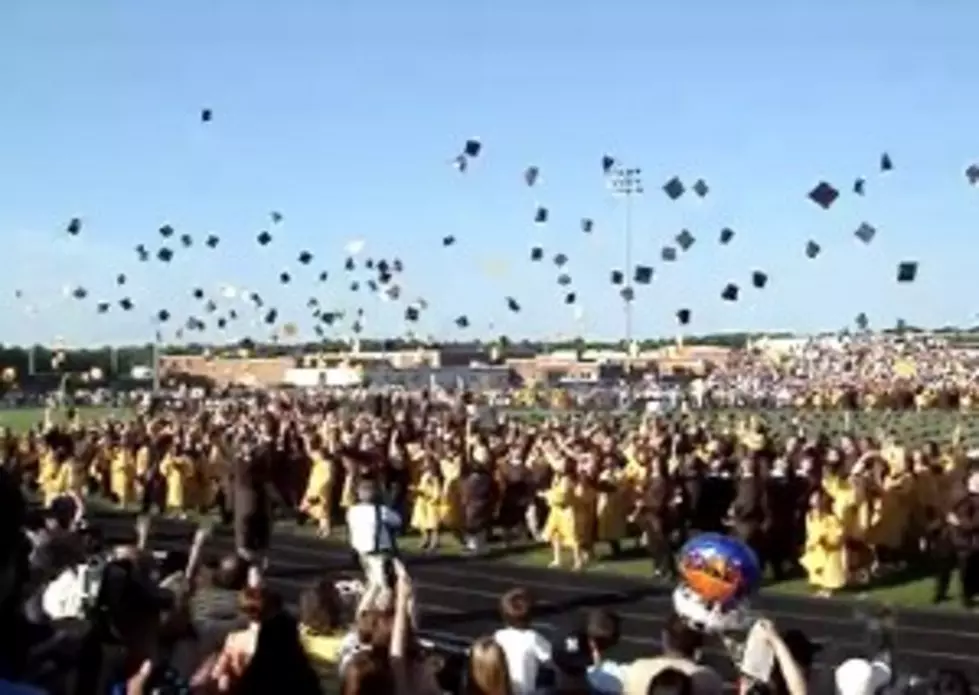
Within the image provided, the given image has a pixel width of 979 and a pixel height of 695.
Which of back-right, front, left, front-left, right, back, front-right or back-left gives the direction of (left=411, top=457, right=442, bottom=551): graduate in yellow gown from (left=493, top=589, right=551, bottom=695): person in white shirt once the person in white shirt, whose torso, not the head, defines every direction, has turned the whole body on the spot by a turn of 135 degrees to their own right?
back-left

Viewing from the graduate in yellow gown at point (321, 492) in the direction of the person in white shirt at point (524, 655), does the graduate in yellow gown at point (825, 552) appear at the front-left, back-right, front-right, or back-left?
front-left

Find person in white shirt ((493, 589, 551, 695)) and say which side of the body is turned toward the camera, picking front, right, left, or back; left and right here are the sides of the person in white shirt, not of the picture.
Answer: back

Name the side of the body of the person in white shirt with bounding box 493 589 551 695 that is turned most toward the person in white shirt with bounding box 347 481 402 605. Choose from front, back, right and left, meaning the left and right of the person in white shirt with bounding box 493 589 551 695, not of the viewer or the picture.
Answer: front

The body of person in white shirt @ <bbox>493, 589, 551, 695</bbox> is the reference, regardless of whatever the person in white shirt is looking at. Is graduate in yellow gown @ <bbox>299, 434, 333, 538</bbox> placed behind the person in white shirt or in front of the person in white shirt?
in front

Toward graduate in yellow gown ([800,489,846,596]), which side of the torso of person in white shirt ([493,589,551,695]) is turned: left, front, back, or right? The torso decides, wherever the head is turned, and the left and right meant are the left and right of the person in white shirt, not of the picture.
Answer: front
